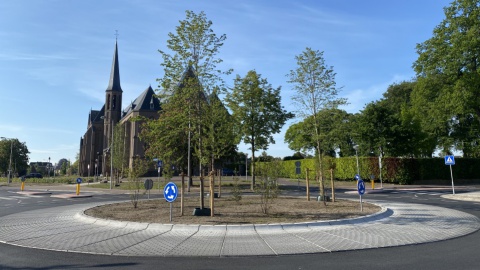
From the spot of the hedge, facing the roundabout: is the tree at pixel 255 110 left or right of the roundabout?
right

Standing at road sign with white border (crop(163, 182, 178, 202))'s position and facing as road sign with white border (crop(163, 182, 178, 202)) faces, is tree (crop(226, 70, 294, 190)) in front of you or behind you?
behind

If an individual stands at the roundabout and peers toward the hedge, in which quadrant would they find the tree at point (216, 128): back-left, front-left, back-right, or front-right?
front-left

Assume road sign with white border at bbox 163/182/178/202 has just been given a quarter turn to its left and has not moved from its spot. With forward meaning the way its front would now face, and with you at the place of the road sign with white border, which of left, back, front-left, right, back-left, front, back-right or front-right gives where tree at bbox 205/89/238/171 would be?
front-left

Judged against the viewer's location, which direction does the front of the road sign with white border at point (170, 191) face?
facing the viewer

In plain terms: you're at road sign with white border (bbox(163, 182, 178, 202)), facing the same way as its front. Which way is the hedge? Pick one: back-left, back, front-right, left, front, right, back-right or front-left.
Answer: back-left
